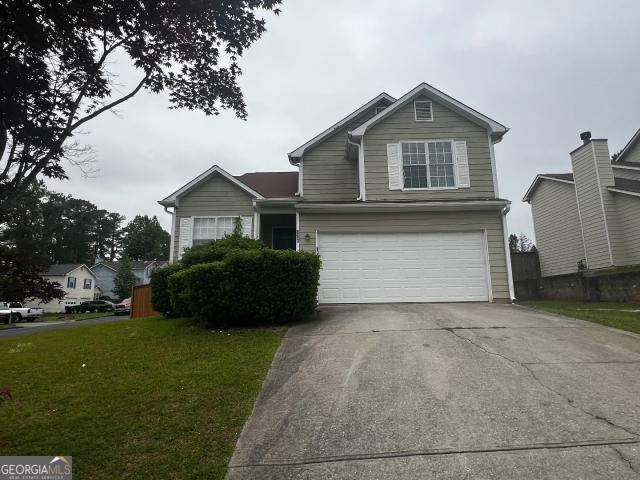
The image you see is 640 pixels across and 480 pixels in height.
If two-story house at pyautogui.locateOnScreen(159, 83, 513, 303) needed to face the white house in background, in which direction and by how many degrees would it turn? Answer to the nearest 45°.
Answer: approximately 135° to its right

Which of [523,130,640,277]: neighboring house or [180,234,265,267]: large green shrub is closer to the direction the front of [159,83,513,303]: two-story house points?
the large green shrub

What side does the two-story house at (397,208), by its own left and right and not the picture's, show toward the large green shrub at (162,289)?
right

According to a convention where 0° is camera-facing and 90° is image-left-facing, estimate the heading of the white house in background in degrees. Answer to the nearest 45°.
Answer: approximately 315°

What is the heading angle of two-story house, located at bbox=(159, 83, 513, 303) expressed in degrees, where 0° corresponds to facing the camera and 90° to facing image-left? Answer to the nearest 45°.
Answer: approximately 0°

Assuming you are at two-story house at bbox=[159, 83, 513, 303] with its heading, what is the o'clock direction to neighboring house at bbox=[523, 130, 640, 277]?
The neighboring house is roughly at 8 o'clock from the two-story house.
